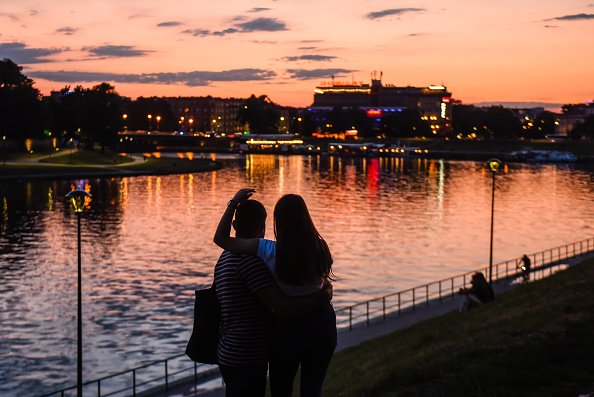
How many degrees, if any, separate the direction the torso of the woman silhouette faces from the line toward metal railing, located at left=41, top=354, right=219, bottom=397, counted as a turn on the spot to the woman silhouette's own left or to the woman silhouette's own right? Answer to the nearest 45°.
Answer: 0° — they already face it

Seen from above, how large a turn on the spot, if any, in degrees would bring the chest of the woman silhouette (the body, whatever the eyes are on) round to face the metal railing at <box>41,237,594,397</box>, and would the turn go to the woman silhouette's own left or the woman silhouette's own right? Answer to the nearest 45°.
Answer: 0° — they already face it

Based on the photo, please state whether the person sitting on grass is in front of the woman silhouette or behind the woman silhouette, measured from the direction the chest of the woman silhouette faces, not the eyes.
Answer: in front

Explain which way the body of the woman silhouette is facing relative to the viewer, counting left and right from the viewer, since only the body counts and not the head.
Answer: facing away from the viewer
